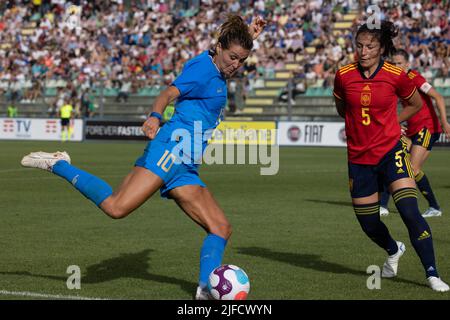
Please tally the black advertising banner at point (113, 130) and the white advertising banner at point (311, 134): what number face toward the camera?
2

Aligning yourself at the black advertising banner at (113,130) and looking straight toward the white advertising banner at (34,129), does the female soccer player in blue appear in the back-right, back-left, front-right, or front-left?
back-left

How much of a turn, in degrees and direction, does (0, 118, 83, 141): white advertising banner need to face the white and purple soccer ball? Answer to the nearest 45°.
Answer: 0° — it already faces it

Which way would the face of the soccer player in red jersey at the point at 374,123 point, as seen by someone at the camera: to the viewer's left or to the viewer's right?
to the viewer's left

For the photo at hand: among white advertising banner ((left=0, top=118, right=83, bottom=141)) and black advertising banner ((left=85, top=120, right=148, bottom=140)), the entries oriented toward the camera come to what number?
2

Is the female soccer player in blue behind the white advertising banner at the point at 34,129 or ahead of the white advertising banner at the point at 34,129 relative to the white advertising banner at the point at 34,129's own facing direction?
ahead

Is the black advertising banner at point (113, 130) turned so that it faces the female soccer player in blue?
yes

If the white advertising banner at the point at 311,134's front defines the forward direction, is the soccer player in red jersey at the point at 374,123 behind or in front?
in front

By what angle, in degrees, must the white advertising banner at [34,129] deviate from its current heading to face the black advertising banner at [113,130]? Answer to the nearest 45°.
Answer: approximately 45° to its left

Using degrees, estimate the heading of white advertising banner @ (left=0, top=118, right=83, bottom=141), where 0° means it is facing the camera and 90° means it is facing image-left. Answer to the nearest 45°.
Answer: approximately 0°

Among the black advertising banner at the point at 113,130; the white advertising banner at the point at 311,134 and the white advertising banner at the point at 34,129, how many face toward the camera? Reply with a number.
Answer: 3
